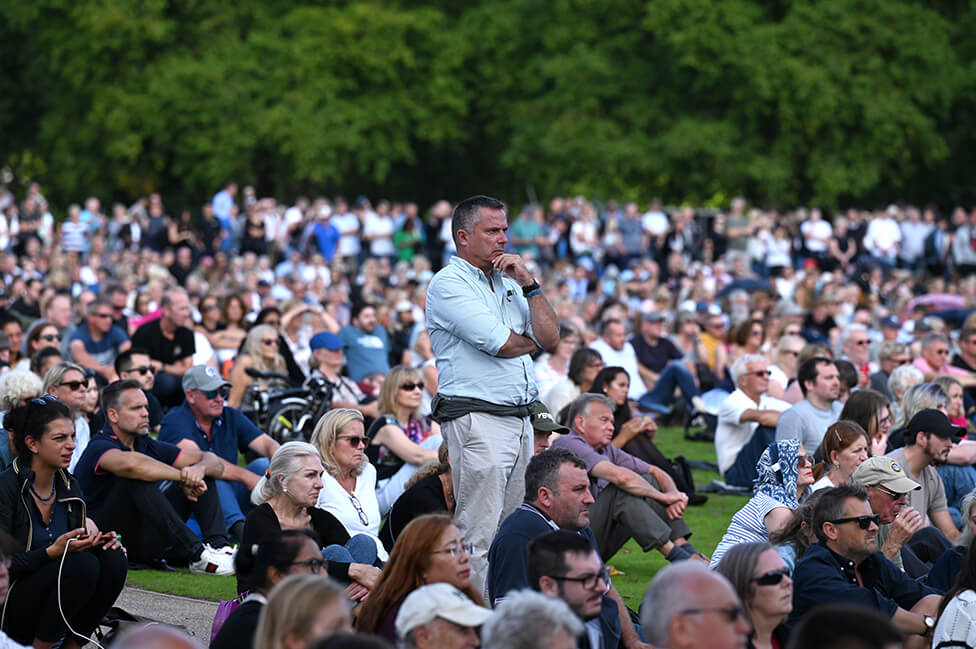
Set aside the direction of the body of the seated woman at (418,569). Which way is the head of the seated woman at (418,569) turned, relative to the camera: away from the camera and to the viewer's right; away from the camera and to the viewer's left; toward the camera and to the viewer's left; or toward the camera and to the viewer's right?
toward the camera and to the viewer's right

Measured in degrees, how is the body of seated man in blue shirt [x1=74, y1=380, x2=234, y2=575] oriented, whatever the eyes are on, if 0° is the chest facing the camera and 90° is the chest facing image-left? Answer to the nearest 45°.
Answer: approximately 315°

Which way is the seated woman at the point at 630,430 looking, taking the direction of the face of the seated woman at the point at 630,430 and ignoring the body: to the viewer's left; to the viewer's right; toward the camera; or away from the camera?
to the viewer's right

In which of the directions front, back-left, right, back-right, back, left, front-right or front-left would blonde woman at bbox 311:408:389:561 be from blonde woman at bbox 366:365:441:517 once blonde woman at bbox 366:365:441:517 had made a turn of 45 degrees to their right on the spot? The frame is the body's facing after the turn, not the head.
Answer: front

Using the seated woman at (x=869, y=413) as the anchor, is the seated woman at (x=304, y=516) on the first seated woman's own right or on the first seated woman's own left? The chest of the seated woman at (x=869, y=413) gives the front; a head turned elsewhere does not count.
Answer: on the first seated woman's own right

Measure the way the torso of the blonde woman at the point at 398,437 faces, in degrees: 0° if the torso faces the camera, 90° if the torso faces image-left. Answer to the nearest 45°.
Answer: approximately 315°

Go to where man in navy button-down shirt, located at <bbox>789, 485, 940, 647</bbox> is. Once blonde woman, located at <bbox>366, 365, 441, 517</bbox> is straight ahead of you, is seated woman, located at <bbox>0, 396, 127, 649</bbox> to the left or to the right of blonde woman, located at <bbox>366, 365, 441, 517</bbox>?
left
